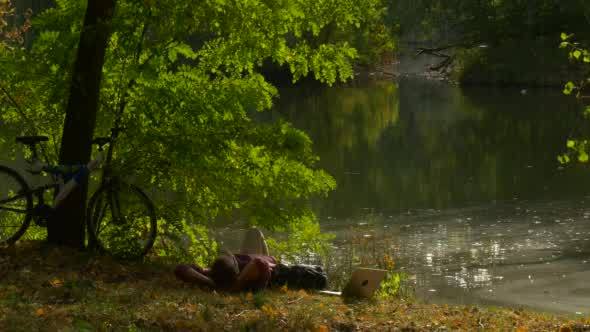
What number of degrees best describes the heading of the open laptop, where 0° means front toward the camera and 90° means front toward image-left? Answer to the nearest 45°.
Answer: approximately 135°

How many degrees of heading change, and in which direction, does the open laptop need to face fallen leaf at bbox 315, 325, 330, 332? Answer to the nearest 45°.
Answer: approximately 135° to its left

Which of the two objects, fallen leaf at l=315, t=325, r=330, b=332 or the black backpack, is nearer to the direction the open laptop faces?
the black backpack

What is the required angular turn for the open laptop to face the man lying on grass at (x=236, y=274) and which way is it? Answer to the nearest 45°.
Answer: approximately 45° to its left

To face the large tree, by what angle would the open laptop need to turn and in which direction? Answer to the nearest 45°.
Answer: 0° — it already faces it

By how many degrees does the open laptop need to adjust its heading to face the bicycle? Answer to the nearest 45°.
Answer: approximately 45° to its left
